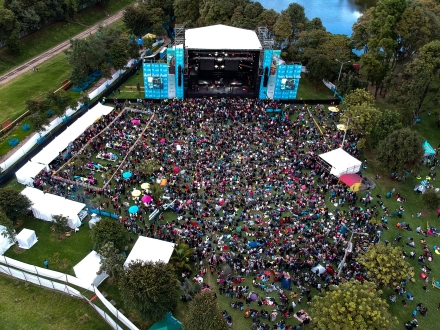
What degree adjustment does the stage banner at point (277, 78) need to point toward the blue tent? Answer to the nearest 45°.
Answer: approximately 45° to its left

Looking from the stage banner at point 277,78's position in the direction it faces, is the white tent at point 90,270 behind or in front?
in front

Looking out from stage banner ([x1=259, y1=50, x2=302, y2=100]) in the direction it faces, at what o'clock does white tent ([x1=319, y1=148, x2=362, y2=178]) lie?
The white tent is roughly at 11 o'clock from the stage banner.

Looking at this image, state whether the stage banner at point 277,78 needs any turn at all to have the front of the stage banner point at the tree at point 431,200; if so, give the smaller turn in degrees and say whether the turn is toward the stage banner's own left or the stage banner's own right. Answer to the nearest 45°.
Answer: approximately 45° to the stage banner's own left

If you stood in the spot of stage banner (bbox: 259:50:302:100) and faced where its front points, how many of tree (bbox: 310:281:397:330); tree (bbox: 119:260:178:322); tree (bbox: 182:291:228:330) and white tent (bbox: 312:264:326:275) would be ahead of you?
4

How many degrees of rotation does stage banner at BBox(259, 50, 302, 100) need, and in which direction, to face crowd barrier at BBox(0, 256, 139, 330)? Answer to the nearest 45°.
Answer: approximately 45° to its right

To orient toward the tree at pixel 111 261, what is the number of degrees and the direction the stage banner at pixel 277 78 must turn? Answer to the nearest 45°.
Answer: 0° — it already faces it

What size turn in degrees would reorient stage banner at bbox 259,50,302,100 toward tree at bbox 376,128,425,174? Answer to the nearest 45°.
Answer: approximately 45° to its left

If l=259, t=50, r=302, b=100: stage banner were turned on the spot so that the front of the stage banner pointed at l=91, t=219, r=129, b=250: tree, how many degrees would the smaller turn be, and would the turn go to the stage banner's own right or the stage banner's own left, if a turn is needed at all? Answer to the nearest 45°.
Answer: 0° — it already faces it

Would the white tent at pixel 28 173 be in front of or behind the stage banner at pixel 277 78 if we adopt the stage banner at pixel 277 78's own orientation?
in front

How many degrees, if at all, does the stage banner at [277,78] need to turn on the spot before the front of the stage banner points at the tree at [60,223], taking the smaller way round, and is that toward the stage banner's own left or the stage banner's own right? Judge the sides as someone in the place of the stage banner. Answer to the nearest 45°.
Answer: approximately 45° to the stage banner's own right

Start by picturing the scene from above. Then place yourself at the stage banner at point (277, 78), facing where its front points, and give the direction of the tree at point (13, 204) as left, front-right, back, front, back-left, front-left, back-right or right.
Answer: front-right

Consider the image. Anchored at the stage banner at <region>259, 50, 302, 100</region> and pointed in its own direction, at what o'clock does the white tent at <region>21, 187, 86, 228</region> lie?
The white tent is roughly at 1 o'clock from the stage banner.

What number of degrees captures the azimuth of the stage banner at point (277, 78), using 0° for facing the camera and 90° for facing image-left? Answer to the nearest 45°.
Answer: approximately 0°
